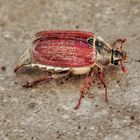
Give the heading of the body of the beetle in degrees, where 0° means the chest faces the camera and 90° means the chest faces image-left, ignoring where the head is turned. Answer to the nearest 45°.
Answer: approximately 270°
